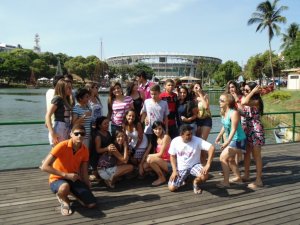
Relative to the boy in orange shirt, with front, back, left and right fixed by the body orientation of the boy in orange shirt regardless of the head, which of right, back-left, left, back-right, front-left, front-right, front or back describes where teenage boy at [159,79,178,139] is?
left

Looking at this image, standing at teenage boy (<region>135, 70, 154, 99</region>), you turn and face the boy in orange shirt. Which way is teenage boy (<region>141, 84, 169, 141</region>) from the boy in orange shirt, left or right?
left

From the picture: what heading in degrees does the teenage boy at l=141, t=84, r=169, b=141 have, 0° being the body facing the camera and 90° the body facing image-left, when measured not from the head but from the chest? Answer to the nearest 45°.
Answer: approximately 0°

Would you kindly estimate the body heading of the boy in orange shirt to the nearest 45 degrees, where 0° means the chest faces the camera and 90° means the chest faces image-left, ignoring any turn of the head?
approximately 315°

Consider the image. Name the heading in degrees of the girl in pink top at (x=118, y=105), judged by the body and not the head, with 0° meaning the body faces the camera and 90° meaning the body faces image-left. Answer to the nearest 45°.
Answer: approximately 0°

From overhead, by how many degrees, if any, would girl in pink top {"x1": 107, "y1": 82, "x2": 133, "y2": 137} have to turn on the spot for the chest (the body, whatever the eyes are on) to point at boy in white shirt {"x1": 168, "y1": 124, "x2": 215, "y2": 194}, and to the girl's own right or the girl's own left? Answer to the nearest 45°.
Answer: approximately 45° to the girl's own left

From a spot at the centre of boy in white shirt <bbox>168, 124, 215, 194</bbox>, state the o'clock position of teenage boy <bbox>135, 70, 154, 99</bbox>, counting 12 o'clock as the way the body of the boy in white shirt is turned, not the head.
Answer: The teenage boy is roughly at 5 o'clock from the boy in white shirt.

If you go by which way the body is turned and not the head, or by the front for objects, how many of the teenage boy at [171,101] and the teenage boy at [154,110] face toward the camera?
2

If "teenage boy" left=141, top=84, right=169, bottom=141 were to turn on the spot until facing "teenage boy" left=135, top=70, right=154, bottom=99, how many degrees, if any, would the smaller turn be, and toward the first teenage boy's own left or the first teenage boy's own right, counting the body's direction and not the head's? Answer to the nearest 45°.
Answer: approximately 180°

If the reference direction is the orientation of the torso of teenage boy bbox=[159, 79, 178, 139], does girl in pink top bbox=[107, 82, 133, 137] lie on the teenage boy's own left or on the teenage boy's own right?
on the teenage boy's own right

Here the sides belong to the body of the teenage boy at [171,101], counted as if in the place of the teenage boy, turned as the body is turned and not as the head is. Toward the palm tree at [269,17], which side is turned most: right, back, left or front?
back
